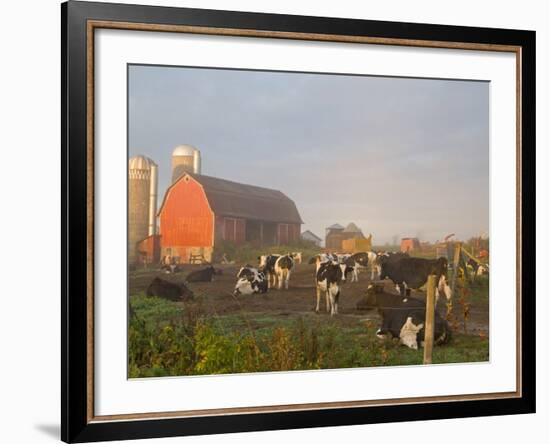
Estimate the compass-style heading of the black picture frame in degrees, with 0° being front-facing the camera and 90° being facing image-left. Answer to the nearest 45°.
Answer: approximately 315°
